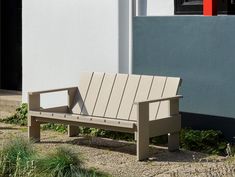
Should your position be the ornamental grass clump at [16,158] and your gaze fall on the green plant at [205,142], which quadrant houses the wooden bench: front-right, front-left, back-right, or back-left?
front-left

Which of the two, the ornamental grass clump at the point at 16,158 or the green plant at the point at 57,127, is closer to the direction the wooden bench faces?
the ornamental grass clump

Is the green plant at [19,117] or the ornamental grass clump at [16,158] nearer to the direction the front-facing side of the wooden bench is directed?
the ornamental grass clump

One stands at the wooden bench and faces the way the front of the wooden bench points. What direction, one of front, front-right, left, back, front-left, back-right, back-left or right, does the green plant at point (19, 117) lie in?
right

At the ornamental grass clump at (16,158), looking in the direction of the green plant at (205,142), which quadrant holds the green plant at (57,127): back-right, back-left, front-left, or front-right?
front-left

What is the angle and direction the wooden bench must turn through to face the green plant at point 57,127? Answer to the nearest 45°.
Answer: approximately 90° to its right

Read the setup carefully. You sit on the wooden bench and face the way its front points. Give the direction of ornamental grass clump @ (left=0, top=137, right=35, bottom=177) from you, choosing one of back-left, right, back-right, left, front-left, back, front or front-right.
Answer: front

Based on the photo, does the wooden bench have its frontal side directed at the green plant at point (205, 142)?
no

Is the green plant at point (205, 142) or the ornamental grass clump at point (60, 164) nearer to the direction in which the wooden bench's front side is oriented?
the ornamental grass clump
